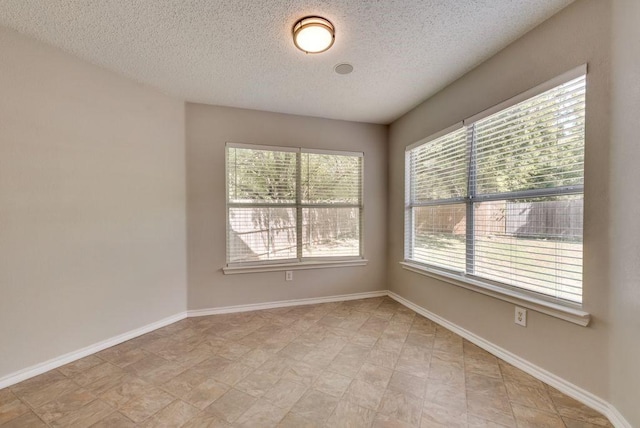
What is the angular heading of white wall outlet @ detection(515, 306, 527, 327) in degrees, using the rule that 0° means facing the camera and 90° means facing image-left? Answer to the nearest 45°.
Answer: approximately 45°
